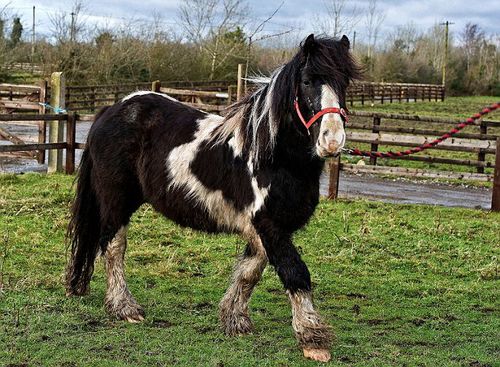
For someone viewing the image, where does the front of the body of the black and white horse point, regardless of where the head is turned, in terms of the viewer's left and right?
facing the viewer and to the right of the viewer
